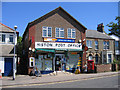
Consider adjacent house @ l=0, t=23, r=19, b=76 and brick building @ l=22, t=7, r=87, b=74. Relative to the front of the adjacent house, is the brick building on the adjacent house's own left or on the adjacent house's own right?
on the adjacent house's own left

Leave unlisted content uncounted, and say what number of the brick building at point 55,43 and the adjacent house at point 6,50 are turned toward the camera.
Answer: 2

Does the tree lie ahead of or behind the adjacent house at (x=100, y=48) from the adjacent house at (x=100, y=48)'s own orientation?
behind

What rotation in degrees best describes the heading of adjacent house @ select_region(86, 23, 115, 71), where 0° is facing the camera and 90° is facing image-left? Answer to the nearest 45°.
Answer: approximately 0°
